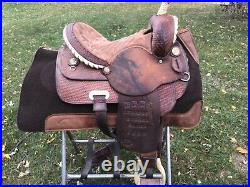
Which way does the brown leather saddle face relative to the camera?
to the viewer's right
